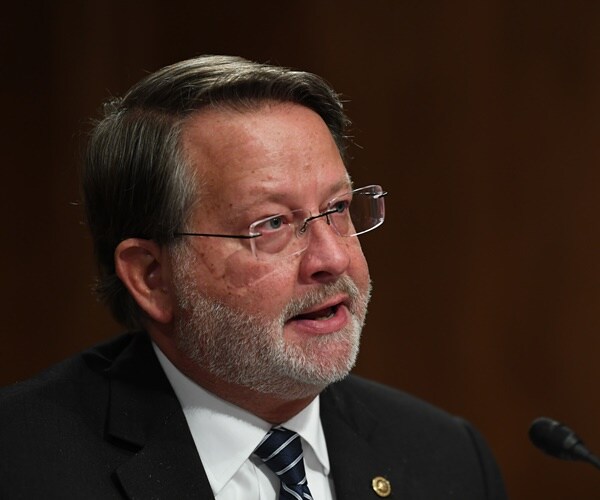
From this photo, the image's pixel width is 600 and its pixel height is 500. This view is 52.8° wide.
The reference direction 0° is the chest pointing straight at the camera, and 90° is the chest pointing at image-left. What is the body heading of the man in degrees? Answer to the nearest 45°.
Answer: approximately 315°

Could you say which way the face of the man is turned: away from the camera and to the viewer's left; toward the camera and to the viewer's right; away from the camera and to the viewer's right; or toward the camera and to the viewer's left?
toward the camera and to the viewer's right
